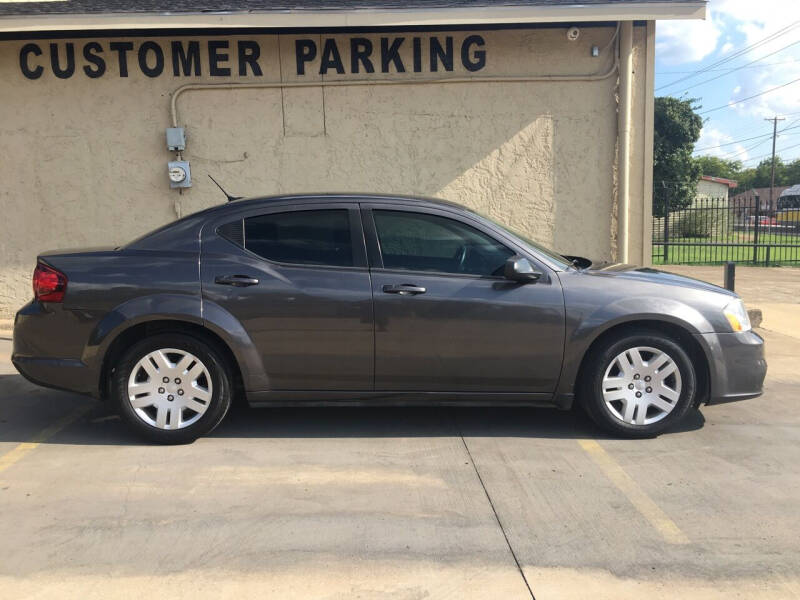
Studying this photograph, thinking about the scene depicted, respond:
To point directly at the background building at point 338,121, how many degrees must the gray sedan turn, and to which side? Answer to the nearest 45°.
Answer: approximately 90° to its left

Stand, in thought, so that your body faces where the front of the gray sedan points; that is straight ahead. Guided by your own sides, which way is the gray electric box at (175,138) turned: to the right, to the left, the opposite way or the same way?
to the right

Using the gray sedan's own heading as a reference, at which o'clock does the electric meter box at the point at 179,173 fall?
The electric meter box is roughly at 8 o'clock from the gray sedan.

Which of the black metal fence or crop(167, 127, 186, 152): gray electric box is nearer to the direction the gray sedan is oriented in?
the black metal fence

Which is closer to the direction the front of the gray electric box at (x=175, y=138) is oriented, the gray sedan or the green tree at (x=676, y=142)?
the gray sedan

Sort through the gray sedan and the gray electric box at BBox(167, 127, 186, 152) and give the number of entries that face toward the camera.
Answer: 1

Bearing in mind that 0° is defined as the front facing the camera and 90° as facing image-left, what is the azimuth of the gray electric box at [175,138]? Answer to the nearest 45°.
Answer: approximately 0°

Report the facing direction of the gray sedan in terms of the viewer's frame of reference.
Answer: facing to the right of the viewer
